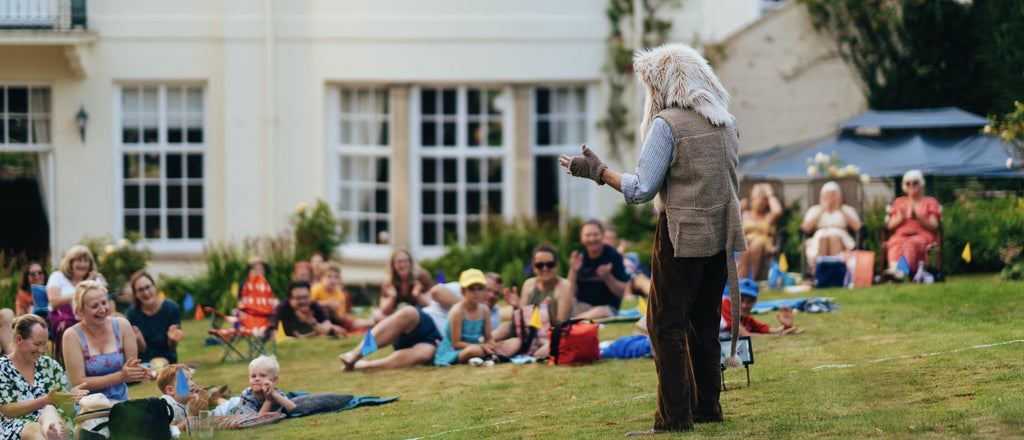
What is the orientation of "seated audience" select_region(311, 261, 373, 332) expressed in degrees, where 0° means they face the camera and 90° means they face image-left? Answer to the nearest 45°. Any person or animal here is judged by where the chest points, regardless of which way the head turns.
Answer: approximately 315°

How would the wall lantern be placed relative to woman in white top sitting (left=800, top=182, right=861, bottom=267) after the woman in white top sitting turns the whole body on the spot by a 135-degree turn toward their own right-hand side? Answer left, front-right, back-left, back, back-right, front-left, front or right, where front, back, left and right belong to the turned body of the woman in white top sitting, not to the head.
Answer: front-left

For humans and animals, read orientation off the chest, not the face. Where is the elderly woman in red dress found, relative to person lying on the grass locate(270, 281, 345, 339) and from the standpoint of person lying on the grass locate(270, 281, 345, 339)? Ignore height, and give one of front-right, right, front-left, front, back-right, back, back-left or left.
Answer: left

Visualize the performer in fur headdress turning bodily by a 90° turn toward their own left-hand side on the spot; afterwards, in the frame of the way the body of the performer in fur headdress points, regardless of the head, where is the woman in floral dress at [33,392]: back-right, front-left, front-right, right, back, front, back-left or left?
front-right

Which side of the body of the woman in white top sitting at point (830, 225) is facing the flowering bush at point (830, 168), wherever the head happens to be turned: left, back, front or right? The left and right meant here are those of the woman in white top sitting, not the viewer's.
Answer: back

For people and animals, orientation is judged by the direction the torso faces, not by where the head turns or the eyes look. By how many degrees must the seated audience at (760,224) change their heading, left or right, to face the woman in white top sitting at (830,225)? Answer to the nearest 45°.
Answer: approximately 90° to their left

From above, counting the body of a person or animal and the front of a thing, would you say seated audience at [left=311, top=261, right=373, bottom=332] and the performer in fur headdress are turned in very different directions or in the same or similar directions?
very different directions

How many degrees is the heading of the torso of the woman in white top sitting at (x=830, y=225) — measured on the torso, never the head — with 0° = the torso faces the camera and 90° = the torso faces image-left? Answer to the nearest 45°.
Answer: approximately 0°

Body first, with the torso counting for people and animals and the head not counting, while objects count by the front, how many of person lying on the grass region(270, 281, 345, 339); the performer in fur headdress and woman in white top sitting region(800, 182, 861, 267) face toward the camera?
2

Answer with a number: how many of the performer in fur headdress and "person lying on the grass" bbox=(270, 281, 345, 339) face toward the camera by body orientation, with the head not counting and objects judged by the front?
1

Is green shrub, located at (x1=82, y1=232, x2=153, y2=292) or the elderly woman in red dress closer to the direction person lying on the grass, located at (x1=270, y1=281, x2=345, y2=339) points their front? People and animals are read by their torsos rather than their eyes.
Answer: the elderly woman in red dress
